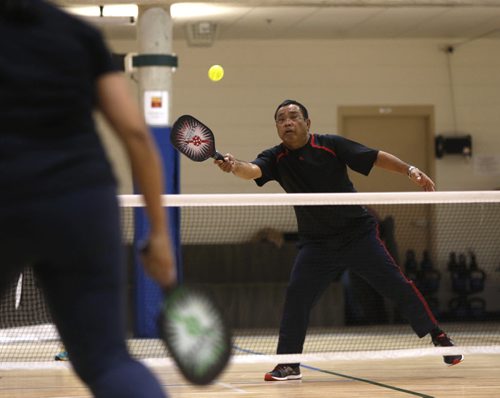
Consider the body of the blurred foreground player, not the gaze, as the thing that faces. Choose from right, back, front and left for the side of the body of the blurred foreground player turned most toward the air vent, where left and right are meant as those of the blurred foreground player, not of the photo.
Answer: front

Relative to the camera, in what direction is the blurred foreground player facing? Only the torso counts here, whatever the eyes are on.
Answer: away from the camera

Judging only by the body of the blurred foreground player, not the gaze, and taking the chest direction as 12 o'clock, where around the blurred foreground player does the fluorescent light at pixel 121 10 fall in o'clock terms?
The fluorescent light is roughly at 12 o'clock from the blurred foreground player.

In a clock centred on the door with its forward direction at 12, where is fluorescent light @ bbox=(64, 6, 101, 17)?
The fluorescent light is roughly at 2 o'clock from the door.

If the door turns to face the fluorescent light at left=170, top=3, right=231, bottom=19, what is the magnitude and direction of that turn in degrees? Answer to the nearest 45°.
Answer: approximately 45° to its right

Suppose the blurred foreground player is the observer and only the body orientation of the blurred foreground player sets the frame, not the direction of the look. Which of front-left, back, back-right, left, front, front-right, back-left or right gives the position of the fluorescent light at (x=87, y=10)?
front

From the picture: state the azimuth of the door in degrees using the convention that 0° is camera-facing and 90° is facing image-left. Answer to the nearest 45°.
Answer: approximately 0°

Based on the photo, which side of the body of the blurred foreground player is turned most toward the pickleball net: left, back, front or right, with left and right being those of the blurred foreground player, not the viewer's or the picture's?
front

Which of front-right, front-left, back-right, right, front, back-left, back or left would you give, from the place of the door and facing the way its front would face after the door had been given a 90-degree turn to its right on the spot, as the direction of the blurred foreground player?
left

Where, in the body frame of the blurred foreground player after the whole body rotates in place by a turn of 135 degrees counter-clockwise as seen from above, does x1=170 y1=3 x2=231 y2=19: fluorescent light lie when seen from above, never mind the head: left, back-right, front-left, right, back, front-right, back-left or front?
back-right

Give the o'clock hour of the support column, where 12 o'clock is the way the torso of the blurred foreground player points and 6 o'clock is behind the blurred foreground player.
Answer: The support column is roughly at 12 o'clock from the blurred foreground player.

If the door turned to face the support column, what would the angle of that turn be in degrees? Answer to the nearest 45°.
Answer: approximately 45° to its right
